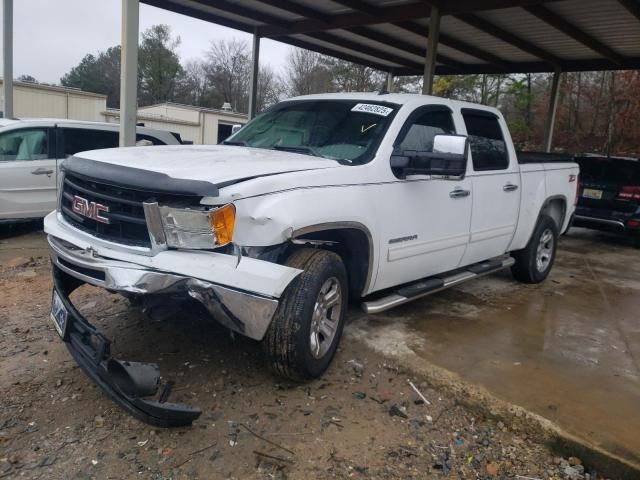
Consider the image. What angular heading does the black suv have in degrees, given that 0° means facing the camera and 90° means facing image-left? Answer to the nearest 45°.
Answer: approximately 225°

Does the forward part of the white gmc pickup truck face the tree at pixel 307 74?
no

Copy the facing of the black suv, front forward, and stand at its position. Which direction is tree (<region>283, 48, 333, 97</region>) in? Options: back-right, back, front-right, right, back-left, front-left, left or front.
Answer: left

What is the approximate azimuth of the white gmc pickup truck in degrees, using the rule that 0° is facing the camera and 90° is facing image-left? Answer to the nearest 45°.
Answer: approximately 45°

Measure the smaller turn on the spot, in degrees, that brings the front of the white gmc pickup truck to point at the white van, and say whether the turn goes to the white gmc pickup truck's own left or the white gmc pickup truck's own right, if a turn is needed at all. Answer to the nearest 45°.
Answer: approximately 90° to the white gmc pickup truck's own right

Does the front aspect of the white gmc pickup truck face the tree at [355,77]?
no

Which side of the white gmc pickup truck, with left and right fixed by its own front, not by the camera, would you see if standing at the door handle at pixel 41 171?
right

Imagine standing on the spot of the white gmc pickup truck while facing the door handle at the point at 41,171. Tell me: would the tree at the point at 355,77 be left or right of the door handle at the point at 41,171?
right

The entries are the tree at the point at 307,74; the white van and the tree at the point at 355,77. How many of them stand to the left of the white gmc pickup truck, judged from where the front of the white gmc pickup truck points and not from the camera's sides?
0
